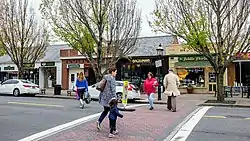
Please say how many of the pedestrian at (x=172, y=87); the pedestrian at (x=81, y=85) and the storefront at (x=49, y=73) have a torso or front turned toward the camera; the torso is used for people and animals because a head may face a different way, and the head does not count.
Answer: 1

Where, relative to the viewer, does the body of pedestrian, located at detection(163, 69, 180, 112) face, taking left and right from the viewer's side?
facing away from the viewer

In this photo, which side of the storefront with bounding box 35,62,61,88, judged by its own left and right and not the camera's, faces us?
front

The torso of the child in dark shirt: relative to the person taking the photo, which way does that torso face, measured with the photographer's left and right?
facing to the right of the viewer

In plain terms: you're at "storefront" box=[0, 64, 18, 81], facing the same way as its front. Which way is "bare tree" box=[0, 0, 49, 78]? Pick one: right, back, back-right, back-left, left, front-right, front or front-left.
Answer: front

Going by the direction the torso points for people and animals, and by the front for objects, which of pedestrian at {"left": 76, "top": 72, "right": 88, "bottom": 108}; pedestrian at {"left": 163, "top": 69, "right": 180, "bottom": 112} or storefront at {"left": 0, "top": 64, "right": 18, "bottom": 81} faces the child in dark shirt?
the storefront

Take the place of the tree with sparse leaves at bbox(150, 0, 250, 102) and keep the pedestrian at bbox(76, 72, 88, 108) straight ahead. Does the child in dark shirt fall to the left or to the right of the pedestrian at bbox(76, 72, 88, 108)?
left

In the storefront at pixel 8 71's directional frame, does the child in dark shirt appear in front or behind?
in front

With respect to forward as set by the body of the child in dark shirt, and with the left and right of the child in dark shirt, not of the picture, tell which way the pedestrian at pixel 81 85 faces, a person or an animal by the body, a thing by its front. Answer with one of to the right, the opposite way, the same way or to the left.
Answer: to the left

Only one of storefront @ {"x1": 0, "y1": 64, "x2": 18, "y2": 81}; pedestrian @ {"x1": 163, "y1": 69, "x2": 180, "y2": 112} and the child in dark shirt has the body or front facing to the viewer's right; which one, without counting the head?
the child in dark shirt
